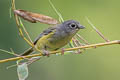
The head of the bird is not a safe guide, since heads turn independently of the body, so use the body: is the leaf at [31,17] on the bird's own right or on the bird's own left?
on the bird's own right

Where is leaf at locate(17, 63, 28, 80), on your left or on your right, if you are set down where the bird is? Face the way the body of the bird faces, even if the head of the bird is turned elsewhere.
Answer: on your right

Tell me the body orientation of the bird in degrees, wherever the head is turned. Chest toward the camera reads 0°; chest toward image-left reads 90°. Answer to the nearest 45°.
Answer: approximately 270°
